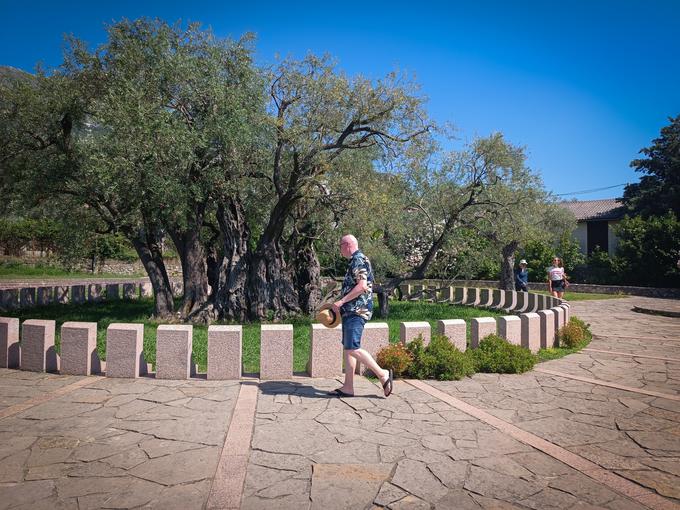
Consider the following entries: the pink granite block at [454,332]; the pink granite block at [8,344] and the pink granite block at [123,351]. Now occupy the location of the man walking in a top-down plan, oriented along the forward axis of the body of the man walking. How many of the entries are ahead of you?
2

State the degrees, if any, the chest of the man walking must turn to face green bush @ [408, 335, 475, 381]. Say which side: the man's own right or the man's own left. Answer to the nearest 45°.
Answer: approximately 135° to the man's own right

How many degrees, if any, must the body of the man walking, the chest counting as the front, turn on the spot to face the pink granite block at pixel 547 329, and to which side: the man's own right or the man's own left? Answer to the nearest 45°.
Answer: approximately 135° to the man's own right

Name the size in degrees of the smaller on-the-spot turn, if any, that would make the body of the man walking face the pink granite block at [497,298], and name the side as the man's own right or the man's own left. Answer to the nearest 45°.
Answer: approximately 135° to the man's own right

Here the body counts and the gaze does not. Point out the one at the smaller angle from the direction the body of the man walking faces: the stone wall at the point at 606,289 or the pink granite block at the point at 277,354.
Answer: the pink granite block

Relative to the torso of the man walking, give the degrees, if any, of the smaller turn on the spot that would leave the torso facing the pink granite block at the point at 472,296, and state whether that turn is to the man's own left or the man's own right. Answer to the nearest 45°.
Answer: approximately 90° to the man's own right

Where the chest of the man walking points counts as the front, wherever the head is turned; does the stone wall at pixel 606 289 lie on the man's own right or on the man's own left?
on the man's own right

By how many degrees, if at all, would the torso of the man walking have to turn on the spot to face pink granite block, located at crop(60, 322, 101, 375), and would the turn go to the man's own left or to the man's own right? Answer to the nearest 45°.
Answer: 0° — they already face it

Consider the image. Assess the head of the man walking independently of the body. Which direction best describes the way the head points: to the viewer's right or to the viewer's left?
to the viewer's left

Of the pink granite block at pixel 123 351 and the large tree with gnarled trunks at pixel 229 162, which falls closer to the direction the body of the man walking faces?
the pink granite block
